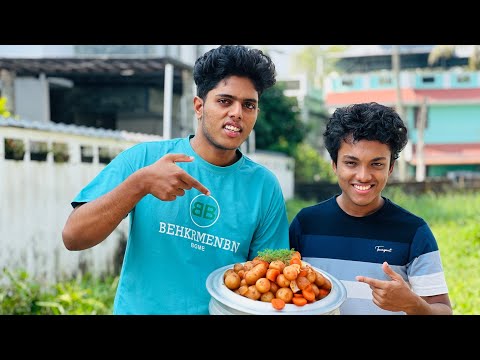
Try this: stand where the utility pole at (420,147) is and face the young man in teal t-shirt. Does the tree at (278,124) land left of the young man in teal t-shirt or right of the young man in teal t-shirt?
right

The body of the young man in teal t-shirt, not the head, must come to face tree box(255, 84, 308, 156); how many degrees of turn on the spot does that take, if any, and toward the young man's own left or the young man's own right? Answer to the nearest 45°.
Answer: approximately 180°
